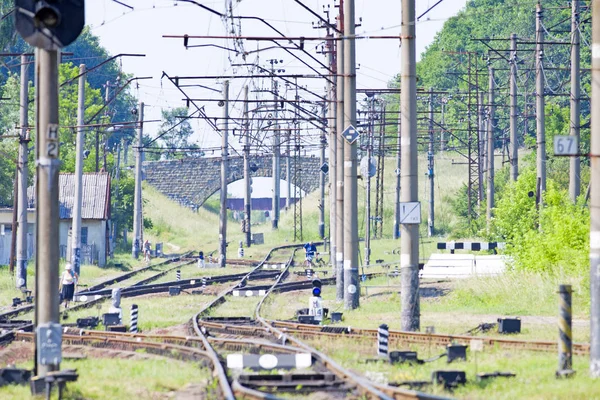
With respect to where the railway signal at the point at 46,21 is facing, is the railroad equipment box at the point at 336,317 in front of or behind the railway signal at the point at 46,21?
behind

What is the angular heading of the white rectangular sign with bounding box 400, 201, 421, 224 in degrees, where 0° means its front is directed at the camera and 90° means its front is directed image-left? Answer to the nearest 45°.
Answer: approximately 0°

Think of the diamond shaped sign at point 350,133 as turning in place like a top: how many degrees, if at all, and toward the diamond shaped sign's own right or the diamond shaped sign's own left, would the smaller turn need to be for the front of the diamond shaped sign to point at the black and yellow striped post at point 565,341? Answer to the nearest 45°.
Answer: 0° — it already faces it

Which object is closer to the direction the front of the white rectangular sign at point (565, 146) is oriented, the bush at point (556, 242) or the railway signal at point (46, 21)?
the railway signal

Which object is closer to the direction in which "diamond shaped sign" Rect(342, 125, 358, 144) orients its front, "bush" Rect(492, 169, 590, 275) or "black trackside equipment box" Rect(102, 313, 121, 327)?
the black trackside equipment box
